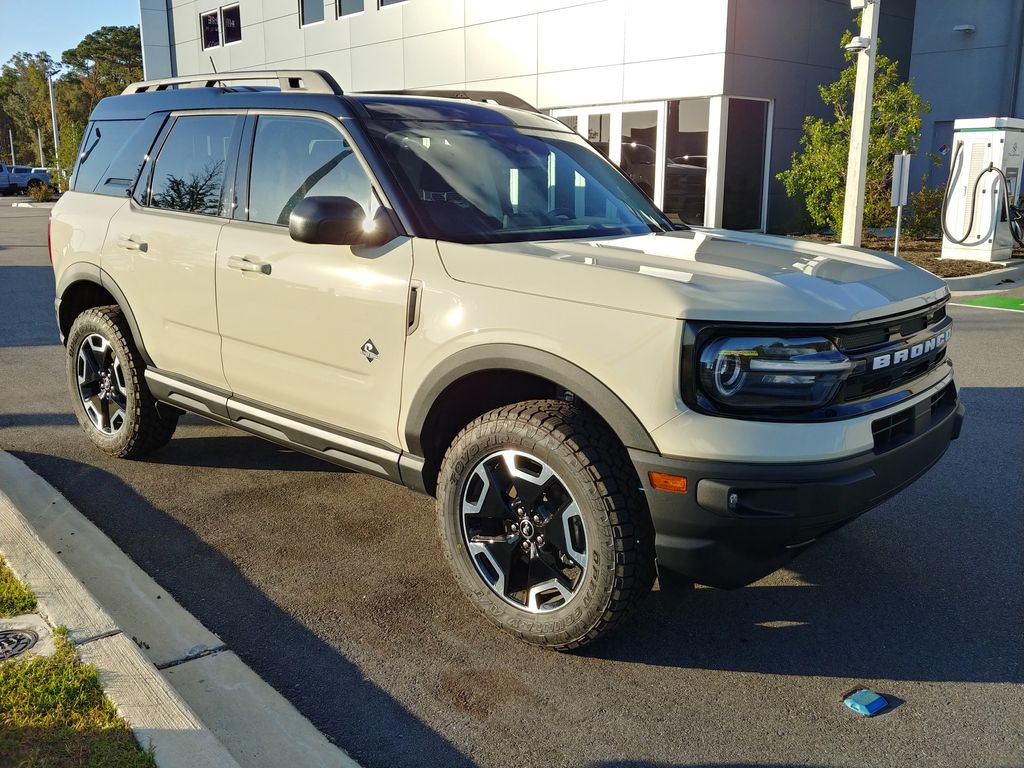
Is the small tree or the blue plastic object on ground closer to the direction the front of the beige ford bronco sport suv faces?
the blue plastic object on ground

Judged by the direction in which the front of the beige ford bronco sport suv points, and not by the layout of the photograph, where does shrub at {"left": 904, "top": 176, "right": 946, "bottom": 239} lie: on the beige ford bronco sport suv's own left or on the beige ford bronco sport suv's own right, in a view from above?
on the beige ford bronco sport suv's own left

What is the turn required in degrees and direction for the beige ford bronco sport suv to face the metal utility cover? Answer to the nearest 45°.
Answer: approximately 135° to its right

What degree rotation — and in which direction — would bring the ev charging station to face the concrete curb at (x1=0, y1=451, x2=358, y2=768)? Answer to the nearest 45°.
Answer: approximately 45° to its right

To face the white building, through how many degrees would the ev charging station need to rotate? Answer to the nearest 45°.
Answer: approximately 135° to its right

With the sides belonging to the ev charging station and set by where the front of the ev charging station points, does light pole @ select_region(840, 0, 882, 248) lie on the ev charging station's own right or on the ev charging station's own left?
on the ev charging station's own right

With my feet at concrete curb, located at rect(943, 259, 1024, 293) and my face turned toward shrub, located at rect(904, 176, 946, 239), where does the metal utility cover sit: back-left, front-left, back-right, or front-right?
back-left

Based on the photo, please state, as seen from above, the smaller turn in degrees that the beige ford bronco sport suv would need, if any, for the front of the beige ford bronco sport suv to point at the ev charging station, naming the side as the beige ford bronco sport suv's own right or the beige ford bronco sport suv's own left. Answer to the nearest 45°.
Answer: approximately 90° to the beige ford bronco sport suv's own left

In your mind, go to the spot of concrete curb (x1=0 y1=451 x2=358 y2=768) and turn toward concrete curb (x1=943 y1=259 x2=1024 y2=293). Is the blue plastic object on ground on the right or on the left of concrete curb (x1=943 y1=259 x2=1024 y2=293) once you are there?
right

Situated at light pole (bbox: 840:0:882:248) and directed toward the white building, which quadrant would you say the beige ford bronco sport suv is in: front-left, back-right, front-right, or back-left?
back-left

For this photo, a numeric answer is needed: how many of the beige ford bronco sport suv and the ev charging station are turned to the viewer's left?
0

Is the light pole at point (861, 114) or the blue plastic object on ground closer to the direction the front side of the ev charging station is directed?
the blue plastic object on ground

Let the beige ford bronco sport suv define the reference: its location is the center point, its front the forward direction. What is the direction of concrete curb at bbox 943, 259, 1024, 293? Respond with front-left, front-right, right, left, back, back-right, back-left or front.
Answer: left
